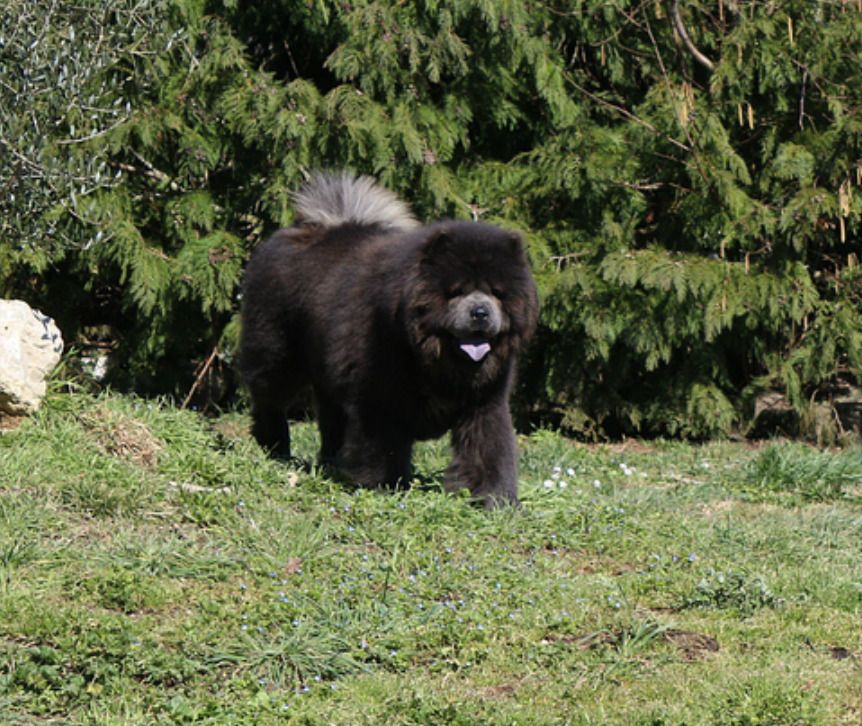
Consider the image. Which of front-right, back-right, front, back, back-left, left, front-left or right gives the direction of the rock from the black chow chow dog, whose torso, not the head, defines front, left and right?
back-right
